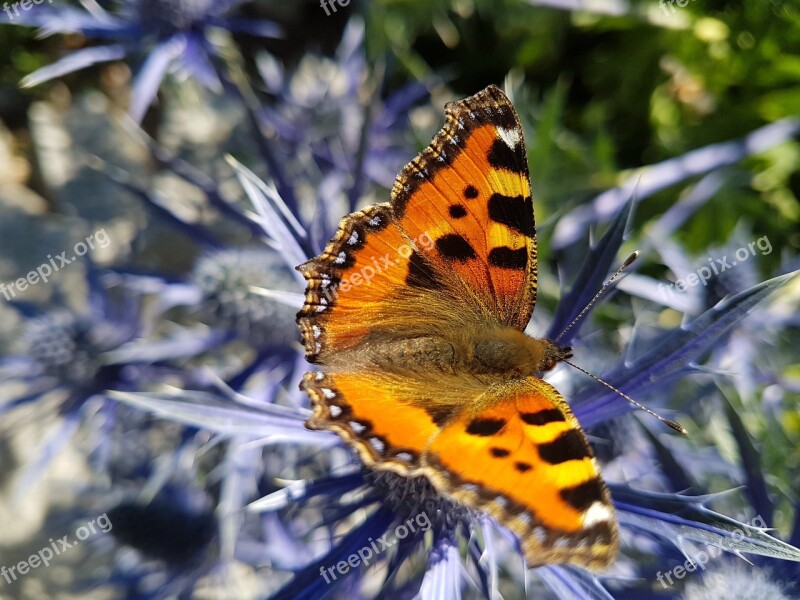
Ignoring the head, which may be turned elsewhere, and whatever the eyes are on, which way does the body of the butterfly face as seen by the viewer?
to the viewer's right

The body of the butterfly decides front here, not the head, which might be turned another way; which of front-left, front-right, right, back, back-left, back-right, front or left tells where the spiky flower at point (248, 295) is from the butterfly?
back-left

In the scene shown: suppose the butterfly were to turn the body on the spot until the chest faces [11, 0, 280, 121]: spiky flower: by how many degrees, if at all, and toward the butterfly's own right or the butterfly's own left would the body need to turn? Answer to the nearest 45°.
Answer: approximately 135° to the butterfly's own left
